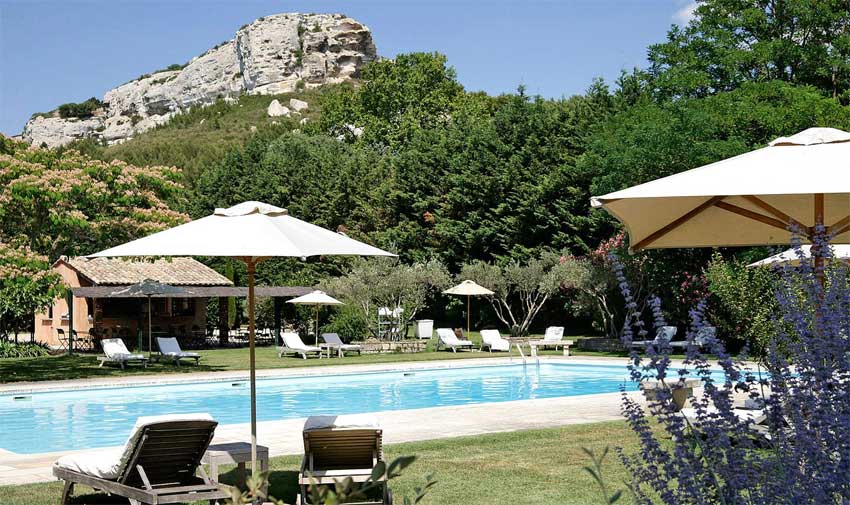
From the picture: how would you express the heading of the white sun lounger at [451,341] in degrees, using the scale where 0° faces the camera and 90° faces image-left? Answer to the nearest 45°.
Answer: approximately 315°

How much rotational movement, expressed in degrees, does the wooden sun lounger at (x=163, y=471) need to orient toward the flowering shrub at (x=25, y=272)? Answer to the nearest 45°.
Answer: approximately 45° to its right

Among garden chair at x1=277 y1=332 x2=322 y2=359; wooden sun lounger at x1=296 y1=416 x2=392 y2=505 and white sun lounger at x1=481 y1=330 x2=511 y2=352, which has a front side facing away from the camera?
the wooden sun lounger

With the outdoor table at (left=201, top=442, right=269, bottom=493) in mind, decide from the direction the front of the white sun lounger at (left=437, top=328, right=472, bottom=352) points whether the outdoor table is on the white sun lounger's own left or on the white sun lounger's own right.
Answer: on the white sun lounger's own right

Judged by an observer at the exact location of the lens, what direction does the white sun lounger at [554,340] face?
facing the viewer

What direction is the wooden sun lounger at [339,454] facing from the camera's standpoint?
away from the camera

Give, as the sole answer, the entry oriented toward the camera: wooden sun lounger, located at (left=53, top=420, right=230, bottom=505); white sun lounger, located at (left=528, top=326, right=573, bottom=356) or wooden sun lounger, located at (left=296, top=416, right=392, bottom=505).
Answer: the white sun lounger

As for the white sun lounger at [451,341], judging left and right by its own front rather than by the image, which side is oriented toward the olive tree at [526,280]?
left

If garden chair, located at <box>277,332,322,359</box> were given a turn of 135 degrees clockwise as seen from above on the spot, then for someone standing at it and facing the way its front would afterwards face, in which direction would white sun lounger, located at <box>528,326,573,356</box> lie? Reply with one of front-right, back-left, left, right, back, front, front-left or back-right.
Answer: back

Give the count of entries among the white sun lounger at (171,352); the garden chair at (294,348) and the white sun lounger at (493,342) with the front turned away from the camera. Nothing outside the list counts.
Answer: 0

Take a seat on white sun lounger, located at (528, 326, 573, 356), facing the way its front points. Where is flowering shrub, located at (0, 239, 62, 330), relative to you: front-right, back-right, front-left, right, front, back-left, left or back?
front-right

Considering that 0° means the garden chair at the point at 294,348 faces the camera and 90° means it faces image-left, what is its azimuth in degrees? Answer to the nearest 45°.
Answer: approximately 315°

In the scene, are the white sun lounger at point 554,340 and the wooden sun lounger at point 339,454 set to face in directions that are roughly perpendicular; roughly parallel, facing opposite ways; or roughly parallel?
roughly parallel, facing opposite ways

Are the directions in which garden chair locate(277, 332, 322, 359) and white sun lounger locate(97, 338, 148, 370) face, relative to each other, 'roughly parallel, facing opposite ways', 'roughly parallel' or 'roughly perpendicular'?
roughly parallel

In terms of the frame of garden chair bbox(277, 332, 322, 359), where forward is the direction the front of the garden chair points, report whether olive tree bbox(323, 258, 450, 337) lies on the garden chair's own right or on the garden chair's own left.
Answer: on the garden chair's own left
